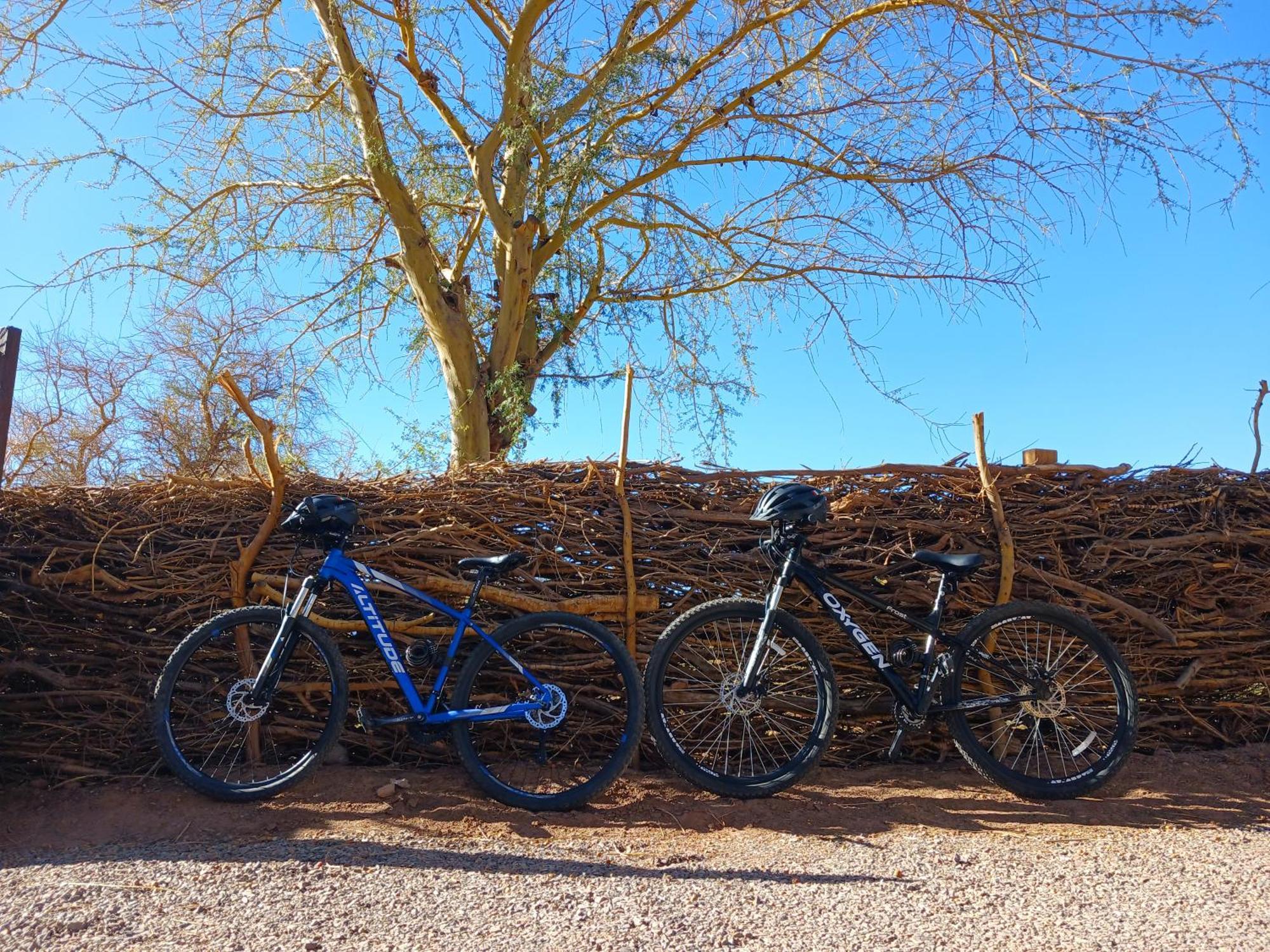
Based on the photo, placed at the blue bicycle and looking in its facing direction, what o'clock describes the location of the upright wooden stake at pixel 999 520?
The upright wooden stake is roughly at 6 o'clock from the blue bicycle.

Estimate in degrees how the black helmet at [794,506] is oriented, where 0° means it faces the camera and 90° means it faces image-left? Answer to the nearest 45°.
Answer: approximately 90°

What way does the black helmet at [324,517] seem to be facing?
to the viewer's left

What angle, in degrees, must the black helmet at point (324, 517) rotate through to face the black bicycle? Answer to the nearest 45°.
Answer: approximately 180°

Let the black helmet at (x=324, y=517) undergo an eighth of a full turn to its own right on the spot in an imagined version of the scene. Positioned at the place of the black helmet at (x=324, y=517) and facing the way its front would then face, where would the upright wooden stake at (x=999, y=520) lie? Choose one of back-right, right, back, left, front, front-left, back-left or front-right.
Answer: back-right

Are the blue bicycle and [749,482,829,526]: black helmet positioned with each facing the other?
no

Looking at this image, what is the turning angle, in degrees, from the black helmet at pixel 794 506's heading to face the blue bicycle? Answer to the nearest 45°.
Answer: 0° — it already faces it

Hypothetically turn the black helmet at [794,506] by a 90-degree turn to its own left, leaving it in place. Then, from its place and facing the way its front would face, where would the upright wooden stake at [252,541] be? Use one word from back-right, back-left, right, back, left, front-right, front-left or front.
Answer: right

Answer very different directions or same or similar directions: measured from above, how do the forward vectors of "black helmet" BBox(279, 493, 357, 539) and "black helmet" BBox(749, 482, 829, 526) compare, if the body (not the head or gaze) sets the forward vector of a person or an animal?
same or similar directions

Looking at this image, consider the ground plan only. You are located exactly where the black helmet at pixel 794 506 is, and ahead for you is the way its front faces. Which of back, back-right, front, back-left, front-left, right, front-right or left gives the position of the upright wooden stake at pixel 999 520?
back-right

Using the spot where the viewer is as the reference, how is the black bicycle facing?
facing to the left of the viewer

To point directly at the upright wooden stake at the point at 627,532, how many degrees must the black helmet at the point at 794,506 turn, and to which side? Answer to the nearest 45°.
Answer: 0° — it already faces it

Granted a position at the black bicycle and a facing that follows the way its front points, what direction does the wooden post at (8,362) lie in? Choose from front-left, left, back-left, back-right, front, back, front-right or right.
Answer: front

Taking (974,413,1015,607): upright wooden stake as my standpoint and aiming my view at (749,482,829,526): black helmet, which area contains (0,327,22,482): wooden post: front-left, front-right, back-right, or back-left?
front-right

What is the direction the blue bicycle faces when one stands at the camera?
facing to the left of the viewer

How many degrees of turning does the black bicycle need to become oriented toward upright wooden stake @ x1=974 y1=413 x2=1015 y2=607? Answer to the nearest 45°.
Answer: approximately 135° to its right

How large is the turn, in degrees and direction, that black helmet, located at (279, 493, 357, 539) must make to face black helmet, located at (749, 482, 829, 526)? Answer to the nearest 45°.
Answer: approximately 180°

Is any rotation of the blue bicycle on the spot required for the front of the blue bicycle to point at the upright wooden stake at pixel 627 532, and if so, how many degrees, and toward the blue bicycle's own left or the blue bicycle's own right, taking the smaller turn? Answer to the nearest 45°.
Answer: approximately 180°

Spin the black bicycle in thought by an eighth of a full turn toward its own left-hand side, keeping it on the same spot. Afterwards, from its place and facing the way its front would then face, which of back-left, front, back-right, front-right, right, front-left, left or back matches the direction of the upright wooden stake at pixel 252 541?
front-right

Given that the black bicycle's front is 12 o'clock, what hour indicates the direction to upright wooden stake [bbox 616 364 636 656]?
The upright wooden stake is roughly at 12 o'clock from the black bicycle.
